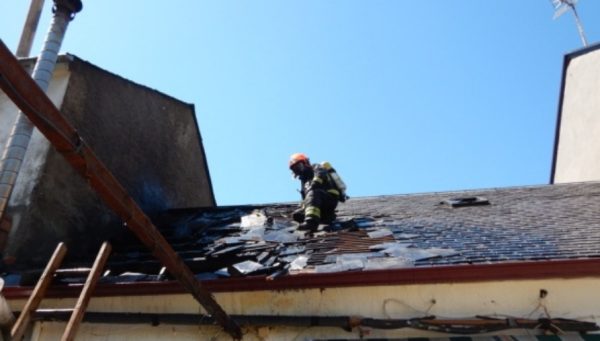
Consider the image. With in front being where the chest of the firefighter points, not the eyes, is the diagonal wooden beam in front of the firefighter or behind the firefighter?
in front

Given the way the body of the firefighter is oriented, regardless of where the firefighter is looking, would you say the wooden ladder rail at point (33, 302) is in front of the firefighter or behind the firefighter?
in front

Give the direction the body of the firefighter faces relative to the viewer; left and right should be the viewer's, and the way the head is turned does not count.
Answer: facing the viewer and to the left of the viewer

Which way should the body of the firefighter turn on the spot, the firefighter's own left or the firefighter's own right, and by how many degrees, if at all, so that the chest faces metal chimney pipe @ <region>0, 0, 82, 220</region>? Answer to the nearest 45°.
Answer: approximately 45° to the firefighter's own right

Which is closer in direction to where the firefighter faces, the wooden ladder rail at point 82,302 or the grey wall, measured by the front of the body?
the wooden ladder rail

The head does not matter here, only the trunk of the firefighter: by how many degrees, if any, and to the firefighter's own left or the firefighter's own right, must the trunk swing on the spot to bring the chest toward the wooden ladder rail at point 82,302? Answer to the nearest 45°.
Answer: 0° — they already face it

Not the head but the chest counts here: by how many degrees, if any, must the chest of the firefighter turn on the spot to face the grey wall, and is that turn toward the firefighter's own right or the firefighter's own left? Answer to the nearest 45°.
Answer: approximately 45° to the firefighter's own right
